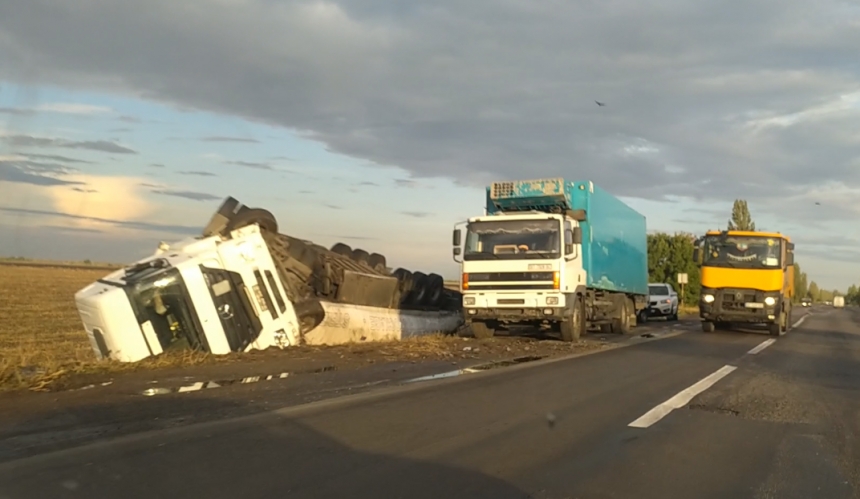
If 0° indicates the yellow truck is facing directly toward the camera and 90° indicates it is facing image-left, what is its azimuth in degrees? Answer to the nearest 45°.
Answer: approximately 0°

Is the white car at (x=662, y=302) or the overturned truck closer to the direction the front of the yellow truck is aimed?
the overturned truck

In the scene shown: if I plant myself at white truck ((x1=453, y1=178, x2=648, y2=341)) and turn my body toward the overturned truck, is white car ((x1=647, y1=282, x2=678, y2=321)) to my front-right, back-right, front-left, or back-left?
back-right

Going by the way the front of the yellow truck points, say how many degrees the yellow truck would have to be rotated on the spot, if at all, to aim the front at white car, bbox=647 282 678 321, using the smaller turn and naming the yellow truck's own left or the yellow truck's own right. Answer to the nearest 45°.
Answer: approximately 180°

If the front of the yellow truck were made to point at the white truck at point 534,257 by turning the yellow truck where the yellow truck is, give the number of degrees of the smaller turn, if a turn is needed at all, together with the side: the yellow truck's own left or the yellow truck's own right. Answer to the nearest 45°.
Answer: approximately 45° to the yellow truck's own right

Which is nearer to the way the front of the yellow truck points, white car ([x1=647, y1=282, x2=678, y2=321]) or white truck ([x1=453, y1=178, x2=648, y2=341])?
the white truck

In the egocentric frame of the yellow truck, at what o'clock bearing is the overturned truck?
The overturned truck is roughly at 1 o'clock from the yellow truck.
